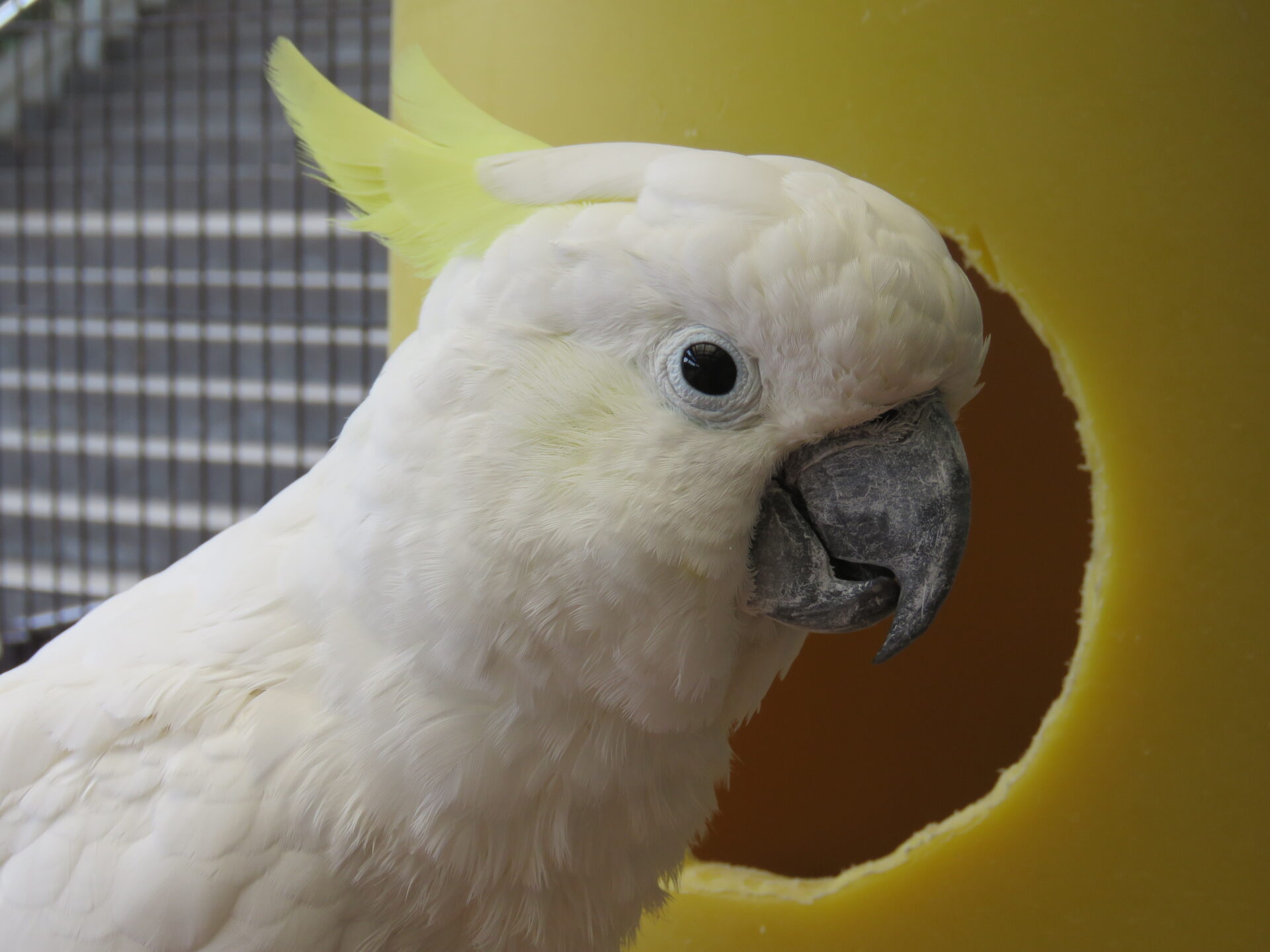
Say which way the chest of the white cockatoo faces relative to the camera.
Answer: to the viewer's right
